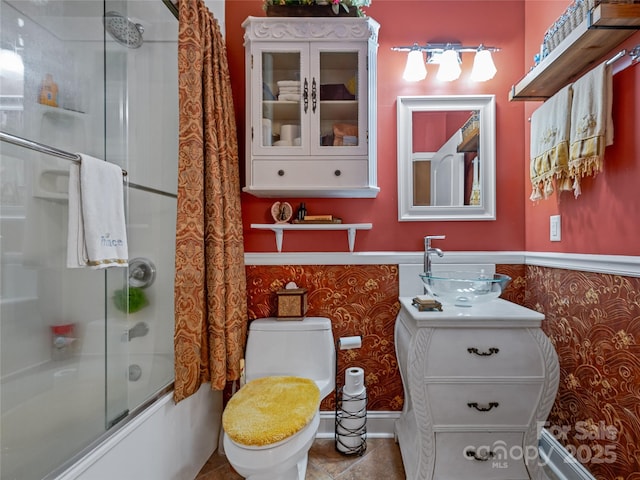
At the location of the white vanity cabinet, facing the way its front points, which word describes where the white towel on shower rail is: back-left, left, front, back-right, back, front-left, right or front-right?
front-right

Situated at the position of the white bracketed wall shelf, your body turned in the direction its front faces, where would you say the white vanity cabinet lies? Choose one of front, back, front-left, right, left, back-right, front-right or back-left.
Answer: front-left

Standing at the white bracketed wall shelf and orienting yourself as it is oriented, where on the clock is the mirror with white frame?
The mirror with white frame is roughly at 9 o'clock from the white bracketed wall shelf.

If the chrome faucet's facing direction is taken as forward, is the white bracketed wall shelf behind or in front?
behind

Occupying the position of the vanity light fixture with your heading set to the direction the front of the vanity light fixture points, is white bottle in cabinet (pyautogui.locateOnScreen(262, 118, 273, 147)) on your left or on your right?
on your right

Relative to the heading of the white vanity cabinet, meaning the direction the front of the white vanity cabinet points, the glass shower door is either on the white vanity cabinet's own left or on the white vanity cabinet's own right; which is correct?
on the white vanity cabinet's own right
